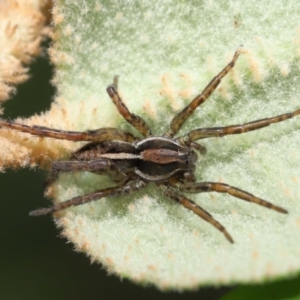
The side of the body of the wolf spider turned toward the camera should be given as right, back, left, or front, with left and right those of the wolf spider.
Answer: right
